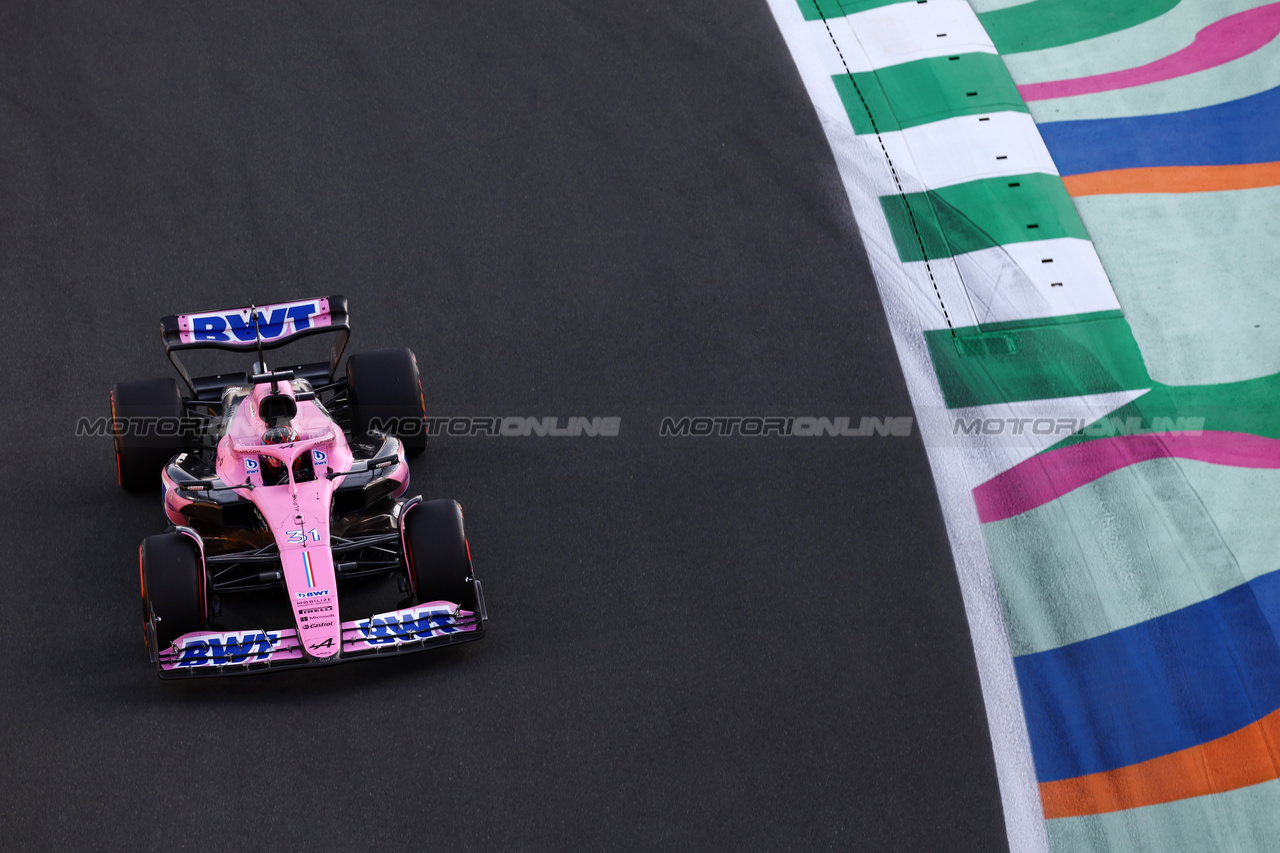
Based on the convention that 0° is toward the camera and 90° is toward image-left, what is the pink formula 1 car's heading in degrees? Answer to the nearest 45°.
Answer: approximately 0°
